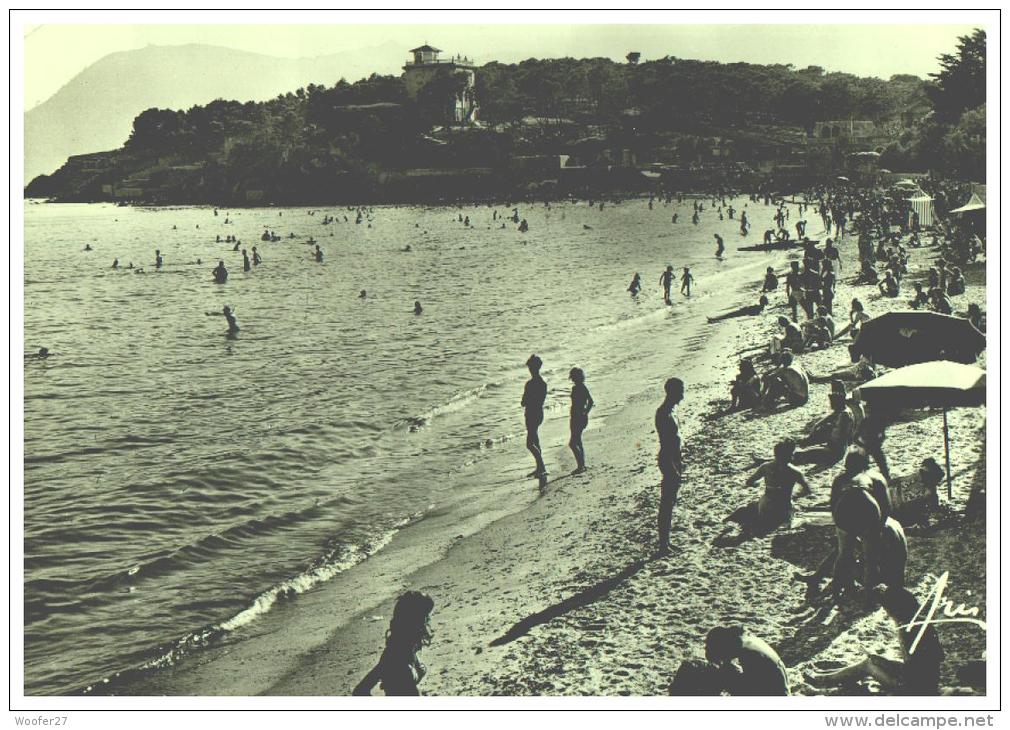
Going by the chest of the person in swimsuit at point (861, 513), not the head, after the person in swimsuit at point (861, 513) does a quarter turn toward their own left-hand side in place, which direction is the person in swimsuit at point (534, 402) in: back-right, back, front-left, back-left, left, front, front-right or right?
front-right

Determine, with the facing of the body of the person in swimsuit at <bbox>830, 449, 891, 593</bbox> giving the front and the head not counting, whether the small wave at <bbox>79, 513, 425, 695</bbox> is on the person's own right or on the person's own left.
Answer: on the person's own left

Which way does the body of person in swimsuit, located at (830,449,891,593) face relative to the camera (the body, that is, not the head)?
away from the camera

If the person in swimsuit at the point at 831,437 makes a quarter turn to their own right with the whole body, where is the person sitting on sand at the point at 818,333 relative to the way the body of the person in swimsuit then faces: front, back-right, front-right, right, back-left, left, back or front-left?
front

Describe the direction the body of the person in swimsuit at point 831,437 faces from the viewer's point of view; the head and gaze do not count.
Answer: to the viewer's left

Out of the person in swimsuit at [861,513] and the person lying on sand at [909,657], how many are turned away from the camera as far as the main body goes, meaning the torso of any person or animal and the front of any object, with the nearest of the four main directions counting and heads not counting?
1

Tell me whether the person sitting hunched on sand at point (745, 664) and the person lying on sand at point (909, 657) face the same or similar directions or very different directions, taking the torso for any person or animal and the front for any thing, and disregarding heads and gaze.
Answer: same or similar directions

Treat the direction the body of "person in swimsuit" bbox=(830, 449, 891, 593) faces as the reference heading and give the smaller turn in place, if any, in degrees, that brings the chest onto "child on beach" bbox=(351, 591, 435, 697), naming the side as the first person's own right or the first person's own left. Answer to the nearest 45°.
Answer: approximately 135° to the first person's own left

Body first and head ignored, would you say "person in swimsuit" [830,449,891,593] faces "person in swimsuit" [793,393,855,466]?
yes

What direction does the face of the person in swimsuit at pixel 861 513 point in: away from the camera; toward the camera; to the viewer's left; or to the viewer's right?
away from the camera

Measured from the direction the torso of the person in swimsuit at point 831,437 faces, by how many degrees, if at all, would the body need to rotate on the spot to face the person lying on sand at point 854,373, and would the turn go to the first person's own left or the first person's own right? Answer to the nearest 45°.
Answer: approximately 90° to the first person's own right

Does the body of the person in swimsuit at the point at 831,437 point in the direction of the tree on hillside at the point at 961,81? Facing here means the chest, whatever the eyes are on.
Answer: no
